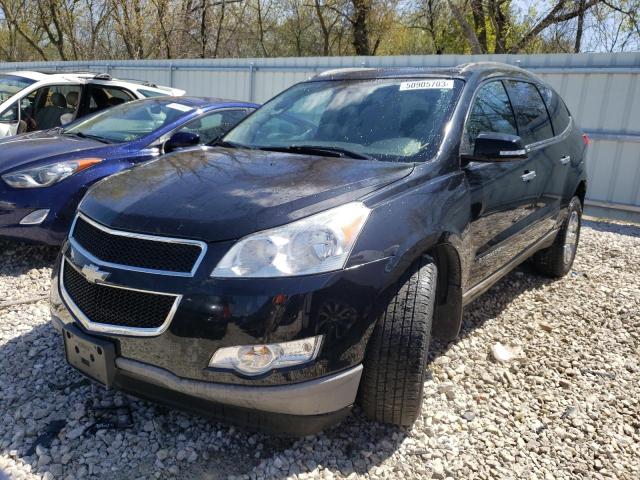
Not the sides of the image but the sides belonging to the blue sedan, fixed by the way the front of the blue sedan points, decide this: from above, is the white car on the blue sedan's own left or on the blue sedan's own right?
on the blue sedan's own right

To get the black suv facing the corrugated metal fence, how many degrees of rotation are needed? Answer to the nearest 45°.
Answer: approximately 180°

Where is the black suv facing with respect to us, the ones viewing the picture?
facing the viewer and to the left of the viewer

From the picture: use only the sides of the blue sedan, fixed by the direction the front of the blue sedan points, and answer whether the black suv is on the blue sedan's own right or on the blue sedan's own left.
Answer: on the blue sedan's own left

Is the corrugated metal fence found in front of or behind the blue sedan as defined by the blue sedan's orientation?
behind

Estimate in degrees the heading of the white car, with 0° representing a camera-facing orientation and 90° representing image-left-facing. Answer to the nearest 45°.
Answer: approximately 45°

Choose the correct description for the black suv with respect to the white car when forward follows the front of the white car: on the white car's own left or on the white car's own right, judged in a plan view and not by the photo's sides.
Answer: on the white car's own left

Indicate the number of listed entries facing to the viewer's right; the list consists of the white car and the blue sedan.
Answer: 0
